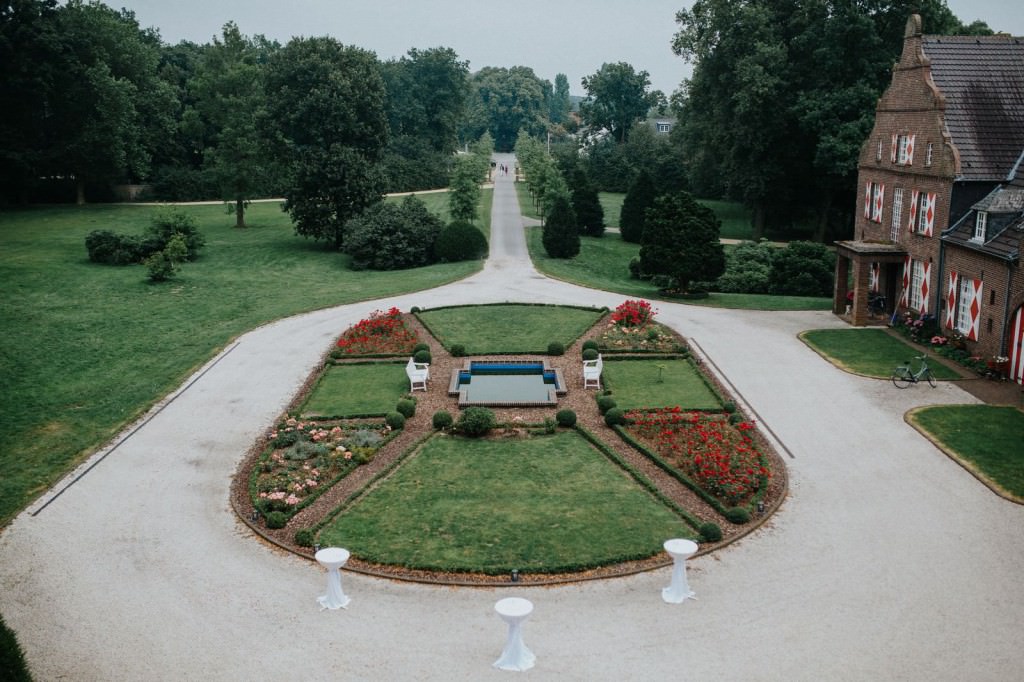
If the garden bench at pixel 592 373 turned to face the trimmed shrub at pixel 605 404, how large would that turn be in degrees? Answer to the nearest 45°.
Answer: approximately 90° to its left

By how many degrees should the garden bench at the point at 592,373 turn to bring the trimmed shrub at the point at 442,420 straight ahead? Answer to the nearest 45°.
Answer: approximately 45° to its left

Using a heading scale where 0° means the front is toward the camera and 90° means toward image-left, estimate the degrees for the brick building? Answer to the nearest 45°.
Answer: approximately 45°

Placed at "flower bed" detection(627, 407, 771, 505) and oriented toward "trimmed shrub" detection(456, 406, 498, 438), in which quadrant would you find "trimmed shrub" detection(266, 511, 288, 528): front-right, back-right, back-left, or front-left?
front-left

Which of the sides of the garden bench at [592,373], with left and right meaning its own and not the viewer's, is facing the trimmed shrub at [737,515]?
left

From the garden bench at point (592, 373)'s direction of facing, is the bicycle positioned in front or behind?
behind

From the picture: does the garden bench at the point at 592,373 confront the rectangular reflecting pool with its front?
yes

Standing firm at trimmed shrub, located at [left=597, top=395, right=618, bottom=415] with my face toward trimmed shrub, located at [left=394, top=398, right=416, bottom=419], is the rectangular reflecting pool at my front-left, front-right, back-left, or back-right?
front-right

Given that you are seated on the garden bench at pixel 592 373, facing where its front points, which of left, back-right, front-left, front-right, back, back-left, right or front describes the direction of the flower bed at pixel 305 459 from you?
front-left

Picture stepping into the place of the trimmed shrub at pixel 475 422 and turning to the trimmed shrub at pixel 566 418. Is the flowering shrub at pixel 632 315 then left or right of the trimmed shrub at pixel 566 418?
left

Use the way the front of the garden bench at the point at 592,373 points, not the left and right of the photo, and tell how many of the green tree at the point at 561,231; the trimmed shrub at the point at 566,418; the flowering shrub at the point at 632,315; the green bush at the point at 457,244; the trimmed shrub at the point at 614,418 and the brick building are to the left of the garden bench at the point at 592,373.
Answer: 2

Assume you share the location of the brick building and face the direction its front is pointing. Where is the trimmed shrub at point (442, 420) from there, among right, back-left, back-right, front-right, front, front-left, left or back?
front

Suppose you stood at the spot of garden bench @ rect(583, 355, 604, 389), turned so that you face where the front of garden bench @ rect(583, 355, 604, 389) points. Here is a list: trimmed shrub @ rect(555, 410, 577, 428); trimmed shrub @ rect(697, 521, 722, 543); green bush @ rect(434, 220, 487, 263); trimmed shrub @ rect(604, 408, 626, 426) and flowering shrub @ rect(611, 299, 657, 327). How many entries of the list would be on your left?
3

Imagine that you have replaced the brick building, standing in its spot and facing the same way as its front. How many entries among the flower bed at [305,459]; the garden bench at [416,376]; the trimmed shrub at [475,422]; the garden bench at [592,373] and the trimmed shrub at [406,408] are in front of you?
5

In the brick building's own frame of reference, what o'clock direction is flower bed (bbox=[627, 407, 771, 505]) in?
The flower bed is roughly at 11 o'clock from the brick building.

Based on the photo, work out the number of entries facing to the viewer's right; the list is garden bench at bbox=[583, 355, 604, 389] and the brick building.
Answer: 0

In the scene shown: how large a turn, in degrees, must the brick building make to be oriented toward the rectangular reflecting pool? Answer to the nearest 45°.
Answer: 0° — it already faces it

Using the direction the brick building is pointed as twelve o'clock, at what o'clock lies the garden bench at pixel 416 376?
The garden bench is roughly at 12 o'clock from the brick building.

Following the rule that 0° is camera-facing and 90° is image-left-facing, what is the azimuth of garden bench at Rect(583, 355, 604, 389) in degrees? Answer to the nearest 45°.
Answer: approximately 90°
